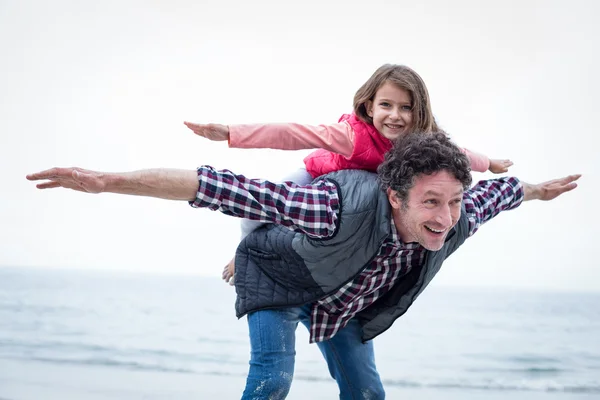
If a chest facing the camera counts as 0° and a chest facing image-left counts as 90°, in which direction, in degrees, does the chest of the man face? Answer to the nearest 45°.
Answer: approximately 315°
